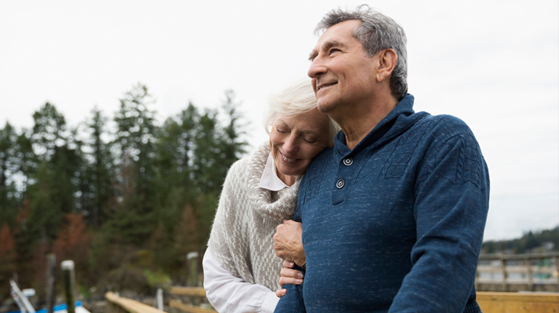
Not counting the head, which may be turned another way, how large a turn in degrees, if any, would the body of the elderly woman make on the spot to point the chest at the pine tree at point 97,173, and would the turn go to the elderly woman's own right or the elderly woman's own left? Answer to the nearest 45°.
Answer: approximately 135° to the elderly woman's own left

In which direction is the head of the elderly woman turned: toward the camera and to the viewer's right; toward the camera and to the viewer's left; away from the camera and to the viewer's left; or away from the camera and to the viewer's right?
toward the camera and to the viewer's right

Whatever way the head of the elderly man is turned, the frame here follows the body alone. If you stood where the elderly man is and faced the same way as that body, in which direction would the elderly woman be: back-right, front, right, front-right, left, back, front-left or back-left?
right

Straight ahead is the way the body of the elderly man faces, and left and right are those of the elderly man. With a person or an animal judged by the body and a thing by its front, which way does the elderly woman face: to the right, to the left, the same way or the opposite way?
to the left

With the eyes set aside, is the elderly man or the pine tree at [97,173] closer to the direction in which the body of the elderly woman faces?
the elderly man

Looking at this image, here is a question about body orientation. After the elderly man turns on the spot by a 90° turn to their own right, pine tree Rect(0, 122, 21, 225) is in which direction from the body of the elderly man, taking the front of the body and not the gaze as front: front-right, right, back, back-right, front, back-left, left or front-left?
front

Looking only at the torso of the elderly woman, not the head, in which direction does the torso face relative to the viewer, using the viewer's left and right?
facing the viewer and to the right of the viewer

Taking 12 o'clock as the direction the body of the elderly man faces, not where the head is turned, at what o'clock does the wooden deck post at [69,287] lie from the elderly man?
The wooden deck post is roughly at 3 o'clock from the elderly man.

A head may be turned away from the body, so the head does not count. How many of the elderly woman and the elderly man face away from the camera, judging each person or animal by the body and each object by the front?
0

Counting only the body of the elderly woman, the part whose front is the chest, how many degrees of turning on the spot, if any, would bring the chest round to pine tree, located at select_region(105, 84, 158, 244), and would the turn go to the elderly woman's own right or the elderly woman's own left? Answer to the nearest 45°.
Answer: approximately 135° to the elderly woman's own left

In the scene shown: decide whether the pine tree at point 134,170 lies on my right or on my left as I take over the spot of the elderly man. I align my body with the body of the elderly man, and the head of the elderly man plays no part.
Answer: on my right

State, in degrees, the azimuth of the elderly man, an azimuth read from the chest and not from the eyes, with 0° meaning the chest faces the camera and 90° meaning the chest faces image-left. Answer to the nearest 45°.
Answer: approximately 45°
